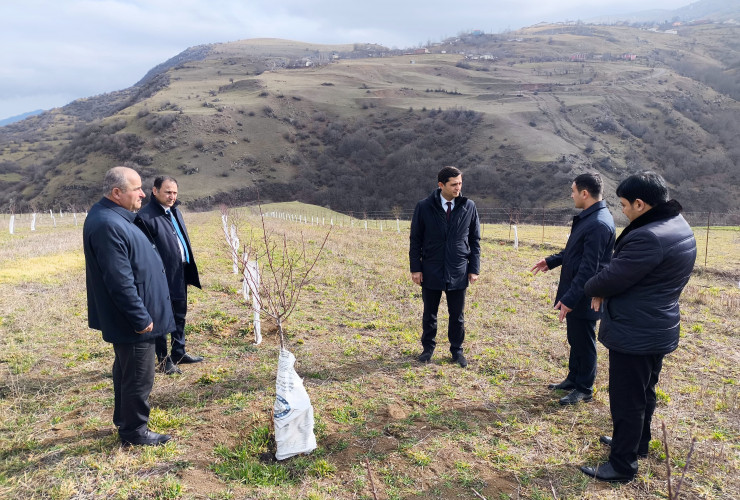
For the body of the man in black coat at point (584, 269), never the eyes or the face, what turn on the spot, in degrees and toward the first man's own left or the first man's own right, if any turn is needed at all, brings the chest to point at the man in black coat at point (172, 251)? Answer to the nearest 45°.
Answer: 0° — they already face them

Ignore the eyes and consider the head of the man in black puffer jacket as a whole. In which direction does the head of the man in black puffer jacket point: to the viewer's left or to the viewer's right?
to the viewer's left

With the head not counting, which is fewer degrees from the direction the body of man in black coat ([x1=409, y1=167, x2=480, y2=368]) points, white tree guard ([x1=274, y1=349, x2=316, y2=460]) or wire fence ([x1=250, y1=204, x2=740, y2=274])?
the white tree guard

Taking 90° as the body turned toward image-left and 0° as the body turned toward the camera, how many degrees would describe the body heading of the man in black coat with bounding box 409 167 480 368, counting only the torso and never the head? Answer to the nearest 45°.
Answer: approximately 0°

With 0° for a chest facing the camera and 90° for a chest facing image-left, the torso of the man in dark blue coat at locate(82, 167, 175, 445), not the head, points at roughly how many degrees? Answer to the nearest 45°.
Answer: approximately 270°

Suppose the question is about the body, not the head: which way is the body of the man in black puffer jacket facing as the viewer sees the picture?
to the viewer's left

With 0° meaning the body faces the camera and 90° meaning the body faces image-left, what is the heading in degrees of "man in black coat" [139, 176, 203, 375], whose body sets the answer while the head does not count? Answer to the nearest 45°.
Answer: approximately 315°

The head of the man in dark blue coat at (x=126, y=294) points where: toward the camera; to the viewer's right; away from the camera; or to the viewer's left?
to the viewer's right

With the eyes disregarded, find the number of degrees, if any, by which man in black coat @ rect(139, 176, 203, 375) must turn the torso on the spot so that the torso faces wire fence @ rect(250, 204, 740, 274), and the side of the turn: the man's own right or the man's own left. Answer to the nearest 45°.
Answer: approximately 90° to the man's own left

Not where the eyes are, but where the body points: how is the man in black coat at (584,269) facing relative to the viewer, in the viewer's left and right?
facing to the left of the viewer

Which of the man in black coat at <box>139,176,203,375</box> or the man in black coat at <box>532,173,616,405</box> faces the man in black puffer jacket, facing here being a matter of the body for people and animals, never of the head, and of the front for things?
the man in black coat at <box>139,176,203,375</box>

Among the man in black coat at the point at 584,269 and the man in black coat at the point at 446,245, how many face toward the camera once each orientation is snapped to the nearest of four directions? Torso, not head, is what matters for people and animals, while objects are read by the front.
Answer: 1
